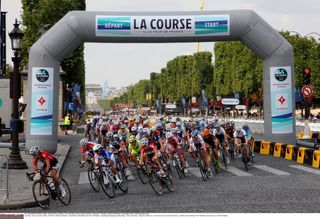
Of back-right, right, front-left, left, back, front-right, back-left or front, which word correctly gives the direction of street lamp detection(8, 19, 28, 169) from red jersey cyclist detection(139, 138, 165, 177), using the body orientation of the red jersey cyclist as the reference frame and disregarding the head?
right

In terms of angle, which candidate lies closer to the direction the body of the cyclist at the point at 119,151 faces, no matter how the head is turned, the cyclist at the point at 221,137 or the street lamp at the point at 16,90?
the street lamp

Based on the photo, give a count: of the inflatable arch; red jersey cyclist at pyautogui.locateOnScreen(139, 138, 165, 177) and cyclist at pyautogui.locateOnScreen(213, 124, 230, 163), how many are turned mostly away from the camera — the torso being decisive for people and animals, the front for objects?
0

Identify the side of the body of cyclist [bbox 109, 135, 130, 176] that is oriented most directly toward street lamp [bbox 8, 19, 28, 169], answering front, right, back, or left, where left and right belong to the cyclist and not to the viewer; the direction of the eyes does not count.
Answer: right

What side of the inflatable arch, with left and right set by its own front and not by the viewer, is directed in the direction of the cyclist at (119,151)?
front

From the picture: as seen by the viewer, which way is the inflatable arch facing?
toward the camera

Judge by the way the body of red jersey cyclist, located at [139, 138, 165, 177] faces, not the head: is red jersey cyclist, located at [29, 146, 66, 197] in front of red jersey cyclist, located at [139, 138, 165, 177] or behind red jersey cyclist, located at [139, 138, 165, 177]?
in front

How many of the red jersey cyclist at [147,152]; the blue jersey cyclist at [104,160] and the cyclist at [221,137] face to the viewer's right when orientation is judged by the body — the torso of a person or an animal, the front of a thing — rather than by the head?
0

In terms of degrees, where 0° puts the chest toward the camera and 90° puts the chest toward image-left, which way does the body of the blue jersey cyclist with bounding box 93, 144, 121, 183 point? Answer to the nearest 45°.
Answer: approximately 45°

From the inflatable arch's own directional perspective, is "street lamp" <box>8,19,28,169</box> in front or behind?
in front

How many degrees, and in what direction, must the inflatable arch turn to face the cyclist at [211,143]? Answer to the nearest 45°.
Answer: approximately 45° to its left

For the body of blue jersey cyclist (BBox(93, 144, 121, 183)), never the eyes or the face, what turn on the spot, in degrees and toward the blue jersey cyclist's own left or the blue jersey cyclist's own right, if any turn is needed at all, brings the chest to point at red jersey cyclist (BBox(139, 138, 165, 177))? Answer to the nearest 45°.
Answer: approximately 135° to the blue jersey cyclist's own left

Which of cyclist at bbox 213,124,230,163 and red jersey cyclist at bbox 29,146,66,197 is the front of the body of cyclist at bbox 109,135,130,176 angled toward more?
the red jersey cyclist

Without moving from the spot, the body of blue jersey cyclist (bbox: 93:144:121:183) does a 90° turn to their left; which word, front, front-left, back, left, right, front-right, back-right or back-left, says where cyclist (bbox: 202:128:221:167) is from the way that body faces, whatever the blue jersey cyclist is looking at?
left
